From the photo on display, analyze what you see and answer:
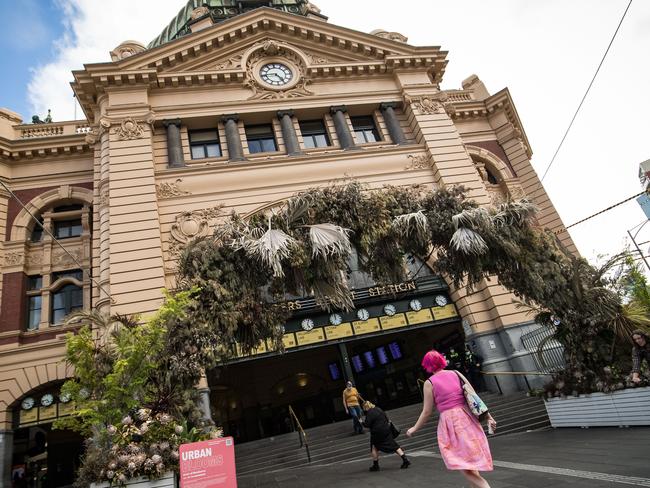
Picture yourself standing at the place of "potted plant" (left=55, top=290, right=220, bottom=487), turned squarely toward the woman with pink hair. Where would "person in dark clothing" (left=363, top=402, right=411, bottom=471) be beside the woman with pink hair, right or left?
left

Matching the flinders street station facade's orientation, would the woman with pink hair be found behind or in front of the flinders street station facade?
in front

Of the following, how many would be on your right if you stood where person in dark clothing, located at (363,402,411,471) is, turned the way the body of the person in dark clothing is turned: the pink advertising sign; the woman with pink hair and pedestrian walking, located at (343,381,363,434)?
1

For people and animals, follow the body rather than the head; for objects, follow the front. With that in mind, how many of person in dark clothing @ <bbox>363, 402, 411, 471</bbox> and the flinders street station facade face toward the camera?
1

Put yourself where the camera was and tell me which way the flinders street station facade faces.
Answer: facing the viewer

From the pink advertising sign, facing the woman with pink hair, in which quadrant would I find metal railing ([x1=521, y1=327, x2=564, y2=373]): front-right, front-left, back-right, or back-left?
front-left

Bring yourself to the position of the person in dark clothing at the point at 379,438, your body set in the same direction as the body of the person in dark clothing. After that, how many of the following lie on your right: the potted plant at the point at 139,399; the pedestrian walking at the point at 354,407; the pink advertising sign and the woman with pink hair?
1

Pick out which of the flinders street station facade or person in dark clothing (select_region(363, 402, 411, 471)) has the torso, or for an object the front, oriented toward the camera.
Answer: the flinders street station facade

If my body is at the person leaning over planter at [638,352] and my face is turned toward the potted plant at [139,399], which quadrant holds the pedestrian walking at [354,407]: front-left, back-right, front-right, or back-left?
front-right

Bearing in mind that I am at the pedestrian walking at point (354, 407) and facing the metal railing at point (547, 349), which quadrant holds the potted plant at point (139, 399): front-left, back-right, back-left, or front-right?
back-right
